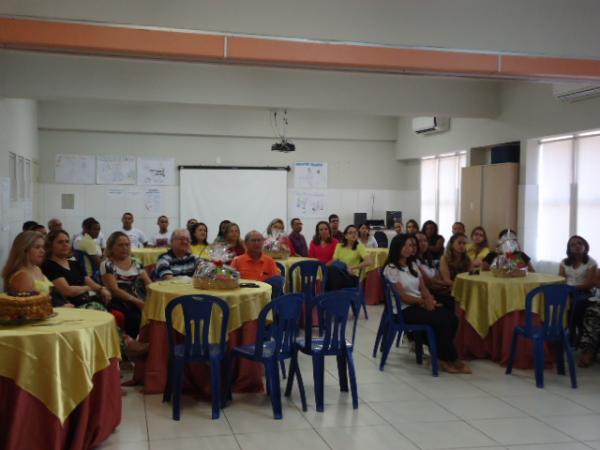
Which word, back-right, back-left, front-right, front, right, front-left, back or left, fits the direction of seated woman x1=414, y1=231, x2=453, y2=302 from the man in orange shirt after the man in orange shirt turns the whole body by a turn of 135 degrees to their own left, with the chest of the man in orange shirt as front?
front-right

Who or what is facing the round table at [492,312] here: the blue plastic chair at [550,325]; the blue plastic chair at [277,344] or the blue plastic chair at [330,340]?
the blue plastic chair at [550,325]

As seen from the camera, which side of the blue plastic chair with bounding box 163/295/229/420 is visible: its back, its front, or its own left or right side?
back

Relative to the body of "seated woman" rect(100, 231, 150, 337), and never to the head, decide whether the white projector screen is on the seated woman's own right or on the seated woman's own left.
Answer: on the seated woman's own left

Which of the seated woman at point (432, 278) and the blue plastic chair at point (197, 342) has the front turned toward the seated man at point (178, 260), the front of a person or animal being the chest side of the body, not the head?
the blue plastic chair

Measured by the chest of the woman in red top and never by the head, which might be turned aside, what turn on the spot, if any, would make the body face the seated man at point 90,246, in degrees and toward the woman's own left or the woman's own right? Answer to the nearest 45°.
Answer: approximately 90° to the woman's own right

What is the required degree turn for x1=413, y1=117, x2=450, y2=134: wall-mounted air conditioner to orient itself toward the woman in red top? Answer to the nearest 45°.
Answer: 0° — it already faces them

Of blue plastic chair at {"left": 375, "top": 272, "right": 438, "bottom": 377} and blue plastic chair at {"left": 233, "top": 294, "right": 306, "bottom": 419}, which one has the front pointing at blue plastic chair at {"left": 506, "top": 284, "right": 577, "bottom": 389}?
blue plastic chair at {"left": 375, "top": 272, "right": 438, "bottom": 377}

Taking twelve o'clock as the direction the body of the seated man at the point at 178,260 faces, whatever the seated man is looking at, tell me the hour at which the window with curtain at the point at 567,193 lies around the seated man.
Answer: The window with curtain is roughly at 10 o'clock from the seated man.

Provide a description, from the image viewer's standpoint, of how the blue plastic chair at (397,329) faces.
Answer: facing to the right of the viewer

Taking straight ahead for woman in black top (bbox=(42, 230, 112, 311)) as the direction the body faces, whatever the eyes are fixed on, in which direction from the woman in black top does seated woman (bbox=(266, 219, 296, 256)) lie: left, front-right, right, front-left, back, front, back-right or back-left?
left

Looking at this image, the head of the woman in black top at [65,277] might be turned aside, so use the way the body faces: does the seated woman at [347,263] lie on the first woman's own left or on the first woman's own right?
on the first woman's own left

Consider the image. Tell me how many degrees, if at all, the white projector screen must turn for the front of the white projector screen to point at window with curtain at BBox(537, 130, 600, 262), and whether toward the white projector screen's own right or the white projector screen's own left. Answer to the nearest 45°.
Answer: approximately 45° to the white projector screen's own left

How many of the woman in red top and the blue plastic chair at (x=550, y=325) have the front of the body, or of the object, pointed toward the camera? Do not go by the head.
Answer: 1

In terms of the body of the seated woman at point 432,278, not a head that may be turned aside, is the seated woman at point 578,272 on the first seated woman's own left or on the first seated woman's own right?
on the first seated woman's own left
